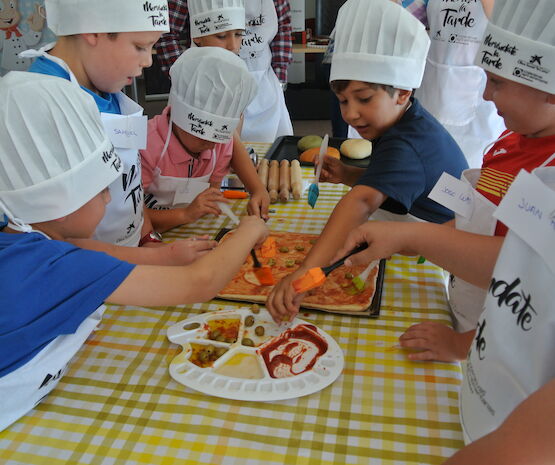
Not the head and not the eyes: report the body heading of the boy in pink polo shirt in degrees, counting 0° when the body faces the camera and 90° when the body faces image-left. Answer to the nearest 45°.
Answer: approximately 315°

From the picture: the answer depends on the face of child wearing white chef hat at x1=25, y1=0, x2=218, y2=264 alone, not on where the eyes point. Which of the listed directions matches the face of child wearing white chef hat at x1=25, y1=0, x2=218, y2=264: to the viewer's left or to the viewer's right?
to the viewer's right

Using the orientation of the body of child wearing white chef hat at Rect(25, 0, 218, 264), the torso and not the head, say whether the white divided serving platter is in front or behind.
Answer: in front

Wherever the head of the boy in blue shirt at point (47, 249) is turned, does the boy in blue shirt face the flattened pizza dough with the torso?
yes

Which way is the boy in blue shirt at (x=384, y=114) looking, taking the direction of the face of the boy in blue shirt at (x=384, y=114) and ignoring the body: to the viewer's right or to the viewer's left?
to the viewer's left

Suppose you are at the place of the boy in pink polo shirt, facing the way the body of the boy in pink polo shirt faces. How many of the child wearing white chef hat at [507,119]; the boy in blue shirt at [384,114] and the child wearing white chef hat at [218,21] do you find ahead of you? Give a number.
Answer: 2

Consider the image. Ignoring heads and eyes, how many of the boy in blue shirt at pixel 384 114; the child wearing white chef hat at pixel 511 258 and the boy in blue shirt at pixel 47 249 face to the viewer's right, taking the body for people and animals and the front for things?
1

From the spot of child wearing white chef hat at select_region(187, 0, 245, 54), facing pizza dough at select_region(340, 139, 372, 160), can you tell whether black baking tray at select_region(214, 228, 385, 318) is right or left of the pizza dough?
right

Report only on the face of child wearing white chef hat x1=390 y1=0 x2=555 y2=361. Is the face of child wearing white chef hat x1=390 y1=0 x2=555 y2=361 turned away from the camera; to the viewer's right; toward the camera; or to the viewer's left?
to the viewer's left

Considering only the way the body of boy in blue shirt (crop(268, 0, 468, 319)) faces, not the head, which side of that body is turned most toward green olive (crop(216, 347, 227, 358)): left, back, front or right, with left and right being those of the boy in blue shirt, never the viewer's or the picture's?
front
